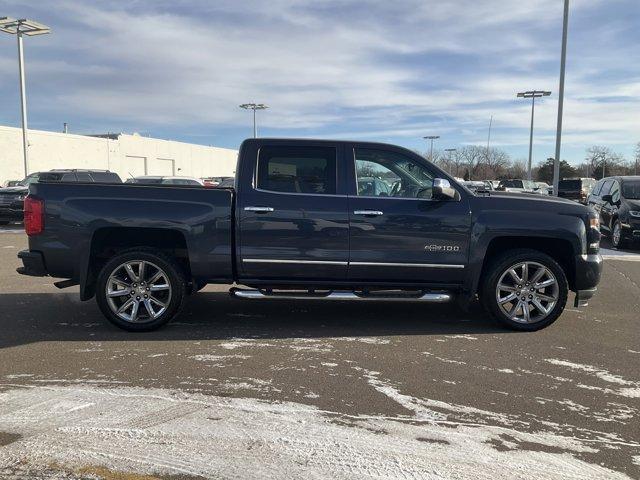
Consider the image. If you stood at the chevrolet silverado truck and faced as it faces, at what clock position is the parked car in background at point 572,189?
The parked car in background is roughly at 10 o'clock from the chevrolet silverado truck.

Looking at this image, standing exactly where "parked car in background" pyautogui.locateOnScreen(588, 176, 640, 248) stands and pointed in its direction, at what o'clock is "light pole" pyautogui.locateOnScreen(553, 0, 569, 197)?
The light pole is roughly at 7 o'clock from the parked car in background.

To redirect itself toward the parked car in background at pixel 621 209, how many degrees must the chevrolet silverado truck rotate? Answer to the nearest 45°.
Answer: approximately 45° to its left

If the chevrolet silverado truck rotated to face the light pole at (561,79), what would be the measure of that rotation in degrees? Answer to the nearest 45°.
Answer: approximately 45° to its left

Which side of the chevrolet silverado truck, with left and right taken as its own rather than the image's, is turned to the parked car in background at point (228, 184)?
left

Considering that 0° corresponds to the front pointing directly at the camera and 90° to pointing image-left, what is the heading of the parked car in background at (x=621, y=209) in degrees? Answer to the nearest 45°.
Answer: approximately 315°

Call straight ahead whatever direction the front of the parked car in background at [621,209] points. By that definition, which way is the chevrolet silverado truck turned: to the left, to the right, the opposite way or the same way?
to the left

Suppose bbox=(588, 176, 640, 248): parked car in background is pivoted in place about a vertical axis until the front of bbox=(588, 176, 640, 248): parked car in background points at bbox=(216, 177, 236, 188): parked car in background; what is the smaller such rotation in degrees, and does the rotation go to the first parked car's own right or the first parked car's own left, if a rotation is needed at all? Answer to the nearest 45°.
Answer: approximately 90° to the first parked car's own right

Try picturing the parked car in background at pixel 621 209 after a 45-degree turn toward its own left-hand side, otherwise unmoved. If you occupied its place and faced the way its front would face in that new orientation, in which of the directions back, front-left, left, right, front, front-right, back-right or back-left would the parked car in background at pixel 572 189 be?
left

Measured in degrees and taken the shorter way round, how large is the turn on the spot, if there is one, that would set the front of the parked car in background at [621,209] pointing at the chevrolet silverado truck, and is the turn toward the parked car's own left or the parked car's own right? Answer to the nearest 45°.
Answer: approximately 45° to the parked car's own right

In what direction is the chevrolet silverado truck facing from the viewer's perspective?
to the viewer's right
